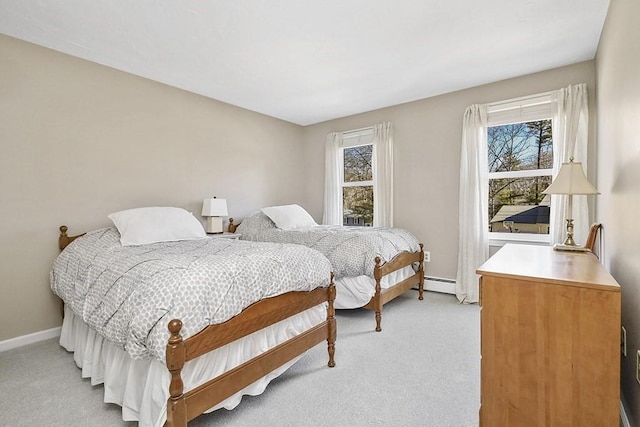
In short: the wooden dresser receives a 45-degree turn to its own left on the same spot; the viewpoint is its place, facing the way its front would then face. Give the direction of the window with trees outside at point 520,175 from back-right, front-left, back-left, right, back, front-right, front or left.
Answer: back-right

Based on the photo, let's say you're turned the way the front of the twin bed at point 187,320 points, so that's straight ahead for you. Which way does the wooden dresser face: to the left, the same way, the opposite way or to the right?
the opposite way

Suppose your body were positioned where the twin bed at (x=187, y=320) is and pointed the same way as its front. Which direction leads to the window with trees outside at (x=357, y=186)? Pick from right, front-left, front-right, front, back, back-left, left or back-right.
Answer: left

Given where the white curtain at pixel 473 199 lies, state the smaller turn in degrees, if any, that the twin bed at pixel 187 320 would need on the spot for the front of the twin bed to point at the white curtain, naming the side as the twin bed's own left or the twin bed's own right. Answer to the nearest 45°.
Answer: approximately 45° to the twin bed's own left

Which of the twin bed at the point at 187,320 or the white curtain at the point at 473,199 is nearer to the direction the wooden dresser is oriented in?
the twin bed

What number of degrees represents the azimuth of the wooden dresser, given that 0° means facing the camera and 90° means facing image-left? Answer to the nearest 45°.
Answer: approximately 90°

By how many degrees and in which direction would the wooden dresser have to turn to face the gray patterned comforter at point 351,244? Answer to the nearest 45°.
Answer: approximately 45° to its right

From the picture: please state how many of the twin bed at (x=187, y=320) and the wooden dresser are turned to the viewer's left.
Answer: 1

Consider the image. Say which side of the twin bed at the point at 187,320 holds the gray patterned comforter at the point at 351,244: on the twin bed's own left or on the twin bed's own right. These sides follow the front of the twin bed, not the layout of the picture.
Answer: on the twin bed's own left

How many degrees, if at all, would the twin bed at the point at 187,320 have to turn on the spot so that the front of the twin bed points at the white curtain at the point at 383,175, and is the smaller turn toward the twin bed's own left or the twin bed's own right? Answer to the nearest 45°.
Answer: approximately 90° to the twin bed's own left

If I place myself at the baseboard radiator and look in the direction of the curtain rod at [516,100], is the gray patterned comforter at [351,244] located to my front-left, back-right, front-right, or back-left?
back-right

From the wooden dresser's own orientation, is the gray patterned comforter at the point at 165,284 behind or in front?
in front

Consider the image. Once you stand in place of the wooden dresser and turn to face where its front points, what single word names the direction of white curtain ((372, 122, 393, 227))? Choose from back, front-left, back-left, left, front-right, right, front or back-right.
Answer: front-right

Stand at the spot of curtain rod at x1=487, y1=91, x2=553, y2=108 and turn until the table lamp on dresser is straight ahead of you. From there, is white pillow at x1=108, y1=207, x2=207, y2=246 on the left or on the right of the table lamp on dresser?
right

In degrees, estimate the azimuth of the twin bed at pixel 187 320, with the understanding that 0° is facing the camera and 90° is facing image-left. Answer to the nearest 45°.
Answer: approximately 315°

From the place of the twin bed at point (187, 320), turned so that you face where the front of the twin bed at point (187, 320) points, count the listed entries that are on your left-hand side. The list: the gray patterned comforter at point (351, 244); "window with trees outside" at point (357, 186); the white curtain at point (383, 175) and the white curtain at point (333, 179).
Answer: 4
